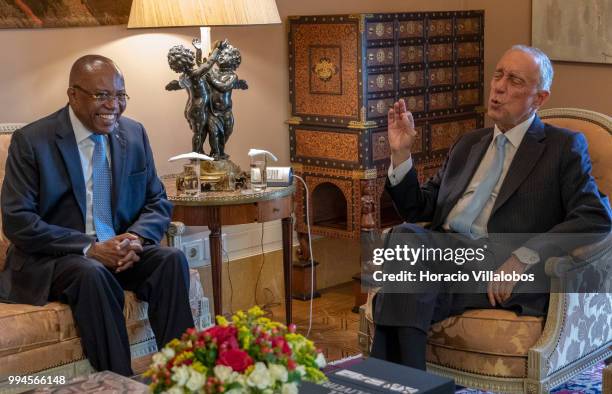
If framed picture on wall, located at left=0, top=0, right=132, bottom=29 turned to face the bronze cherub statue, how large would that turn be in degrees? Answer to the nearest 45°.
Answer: approximately 90° to its left

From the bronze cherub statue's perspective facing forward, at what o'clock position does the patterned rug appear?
The patterned rug is roughly at 10 o'clock from the bronze cherub statue.

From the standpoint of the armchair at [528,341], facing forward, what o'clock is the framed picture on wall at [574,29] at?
The framed picture on wall is roughly at 5 o'clock from the armchair.

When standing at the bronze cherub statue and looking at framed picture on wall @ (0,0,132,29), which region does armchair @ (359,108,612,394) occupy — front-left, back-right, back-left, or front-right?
back-left

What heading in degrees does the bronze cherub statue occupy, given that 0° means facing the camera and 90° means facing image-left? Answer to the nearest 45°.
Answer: approximately 0°

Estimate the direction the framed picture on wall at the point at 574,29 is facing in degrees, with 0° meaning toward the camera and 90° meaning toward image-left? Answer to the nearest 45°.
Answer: approximately 0°

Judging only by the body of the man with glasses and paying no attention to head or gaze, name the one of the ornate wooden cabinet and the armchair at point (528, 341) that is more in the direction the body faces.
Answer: the armchair

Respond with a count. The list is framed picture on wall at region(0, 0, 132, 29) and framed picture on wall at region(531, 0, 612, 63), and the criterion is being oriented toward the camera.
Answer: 2
